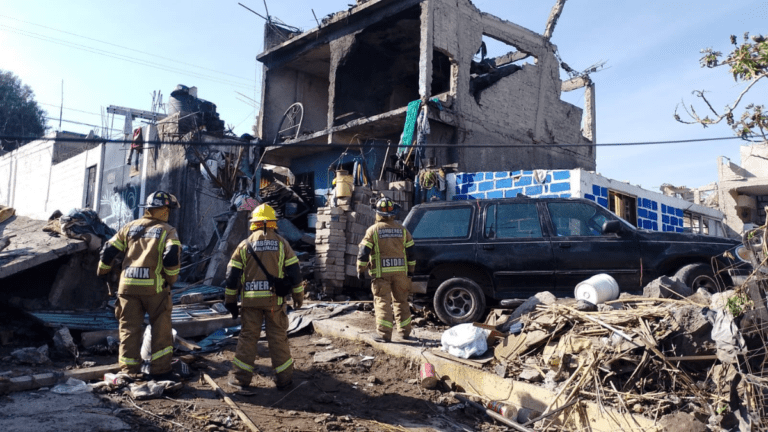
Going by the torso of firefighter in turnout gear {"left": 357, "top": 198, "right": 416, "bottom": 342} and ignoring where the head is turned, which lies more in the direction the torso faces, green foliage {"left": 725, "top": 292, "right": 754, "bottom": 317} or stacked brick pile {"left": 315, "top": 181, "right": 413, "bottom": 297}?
the stacked brick pile

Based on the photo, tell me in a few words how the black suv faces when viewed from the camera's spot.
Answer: facing to the right of the viewer

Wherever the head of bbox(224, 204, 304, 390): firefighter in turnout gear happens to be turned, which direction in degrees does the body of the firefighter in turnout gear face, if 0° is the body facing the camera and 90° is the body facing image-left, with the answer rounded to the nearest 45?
approximately 180°

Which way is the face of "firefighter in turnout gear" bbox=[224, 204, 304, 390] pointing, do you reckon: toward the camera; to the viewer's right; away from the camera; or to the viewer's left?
away from the camera

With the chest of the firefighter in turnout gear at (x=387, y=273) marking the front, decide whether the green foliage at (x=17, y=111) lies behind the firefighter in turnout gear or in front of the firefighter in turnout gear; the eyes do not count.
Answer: in front

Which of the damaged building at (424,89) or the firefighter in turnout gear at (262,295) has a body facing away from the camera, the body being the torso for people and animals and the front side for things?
the firefighter in turnout gear

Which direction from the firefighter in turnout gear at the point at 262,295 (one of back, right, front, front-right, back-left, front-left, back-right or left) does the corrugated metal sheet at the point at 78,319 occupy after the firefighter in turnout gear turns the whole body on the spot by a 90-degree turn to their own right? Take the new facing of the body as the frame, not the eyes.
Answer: back-left

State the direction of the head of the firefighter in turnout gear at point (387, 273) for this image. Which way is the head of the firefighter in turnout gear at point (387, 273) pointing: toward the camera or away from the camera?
away from the camera

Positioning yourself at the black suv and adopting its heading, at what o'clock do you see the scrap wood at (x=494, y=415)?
The scrap wood is roughly at 3 o'clock from the black suv.

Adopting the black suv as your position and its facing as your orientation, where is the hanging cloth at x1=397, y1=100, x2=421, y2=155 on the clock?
The hanging cloth is roughly at 8 o'clock from the black suv.

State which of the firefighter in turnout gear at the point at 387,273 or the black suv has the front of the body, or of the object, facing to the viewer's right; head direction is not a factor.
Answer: the black suv

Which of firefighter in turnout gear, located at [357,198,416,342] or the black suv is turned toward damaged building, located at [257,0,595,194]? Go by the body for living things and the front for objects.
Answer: the firefighter in turnout gear

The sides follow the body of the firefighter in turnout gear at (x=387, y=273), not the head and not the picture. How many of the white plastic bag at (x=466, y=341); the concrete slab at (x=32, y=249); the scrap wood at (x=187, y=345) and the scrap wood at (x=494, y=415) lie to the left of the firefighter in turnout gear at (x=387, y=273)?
2

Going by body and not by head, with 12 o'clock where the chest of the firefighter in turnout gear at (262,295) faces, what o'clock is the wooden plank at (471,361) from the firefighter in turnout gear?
The wooden plank is roughly at 3 o'clock from the firefighter in turnout gear.

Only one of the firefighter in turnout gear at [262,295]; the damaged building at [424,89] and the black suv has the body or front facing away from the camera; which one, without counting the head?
the firefighter in turnout gear

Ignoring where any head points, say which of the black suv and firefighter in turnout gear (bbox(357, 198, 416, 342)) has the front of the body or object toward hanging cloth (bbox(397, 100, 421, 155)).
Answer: the firefighter in turnout gear

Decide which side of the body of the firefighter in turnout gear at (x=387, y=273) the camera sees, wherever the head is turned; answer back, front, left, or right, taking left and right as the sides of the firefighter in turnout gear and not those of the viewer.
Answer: back

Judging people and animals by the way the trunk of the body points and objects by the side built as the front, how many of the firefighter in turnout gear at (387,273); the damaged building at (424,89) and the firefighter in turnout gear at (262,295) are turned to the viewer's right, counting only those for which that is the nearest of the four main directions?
0
